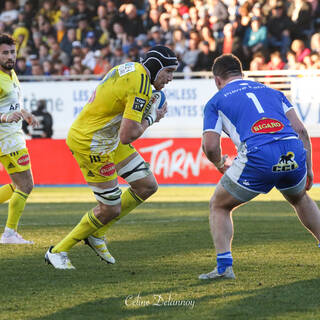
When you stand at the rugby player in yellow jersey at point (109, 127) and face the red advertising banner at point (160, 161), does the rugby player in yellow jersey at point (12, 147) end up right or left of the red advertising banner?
left

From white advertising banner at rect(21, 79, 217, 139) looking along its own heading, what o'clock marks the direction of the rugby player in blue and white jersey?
The rugby player in blue and white jersey is roughly at 12 o'clock from the white advertising banner.

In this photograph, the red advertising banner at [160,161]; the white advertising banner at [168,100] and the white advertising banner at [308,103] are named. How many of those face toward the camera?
3

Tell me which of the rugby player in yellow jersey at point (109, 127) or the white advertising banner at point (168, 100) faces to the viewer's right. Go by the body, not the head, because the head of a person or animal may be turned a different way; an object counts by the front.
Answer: the rugby player in yellow jersey

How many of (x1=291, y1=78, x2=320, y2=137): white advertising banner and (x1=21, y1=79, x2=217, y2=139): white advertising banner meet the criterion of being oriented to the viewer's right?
0

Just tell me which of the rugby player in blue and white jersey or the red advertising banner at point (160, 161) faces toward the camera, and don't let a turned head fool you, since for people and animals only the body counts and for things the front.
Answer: the red advertising banner

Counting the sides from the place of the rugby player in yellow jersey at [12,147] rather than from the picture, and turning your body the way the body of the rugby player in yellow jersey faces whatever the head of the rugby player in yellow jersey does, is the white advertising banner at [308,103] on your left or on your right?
on your left

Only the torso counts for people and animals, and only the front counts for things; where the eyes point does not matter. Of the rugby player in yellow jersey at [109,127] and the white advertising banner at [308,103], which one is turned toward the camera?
the white advertising banner

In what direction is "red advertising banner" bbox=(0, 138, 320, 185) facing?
toward the camera

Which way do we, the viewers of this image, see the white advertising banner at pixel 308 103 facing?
facing the viewer

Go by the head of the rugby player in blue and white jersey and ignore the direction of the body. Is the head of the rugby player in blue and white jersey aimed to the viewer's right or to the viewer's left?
to the viewer's left

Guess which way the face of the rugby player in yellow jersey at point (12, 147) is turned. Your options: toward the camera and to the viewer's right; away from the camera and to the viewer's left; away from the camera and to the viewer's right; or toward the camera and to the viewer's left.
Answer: toward the camera and to the viewer's right

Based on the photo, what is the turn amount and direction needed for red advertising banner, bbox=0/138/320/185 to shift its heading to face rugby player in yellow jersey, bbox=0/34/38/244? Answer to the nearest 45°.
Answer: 0° — it already faces them

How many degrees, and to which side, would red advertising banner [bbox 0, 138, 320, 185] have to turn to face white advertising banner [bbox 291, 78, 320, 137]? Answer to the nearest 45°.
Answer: approximately 90° to its left

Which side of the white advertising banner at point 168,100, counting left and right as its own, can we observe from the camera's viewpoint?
front

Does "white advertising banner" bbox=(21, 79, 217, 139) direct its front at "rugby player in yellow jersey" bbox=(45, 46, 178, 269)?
yes

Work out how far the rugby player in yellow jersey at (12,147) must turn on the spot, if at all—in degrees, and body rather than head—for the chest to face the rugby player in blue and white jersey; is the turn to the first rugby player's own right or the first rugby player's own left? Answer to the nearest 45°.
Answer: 0° — they already face them

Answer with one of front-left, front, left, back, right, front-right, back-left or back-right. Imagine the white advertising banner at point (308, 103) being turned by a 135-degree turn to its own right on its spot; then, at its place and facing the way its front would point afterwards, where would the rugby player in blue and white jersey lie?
back-left

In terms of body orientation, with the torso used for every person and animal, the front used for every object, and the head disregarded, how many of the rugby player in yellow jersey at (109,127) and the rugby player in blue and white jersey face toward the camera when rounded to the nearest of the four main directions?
0
